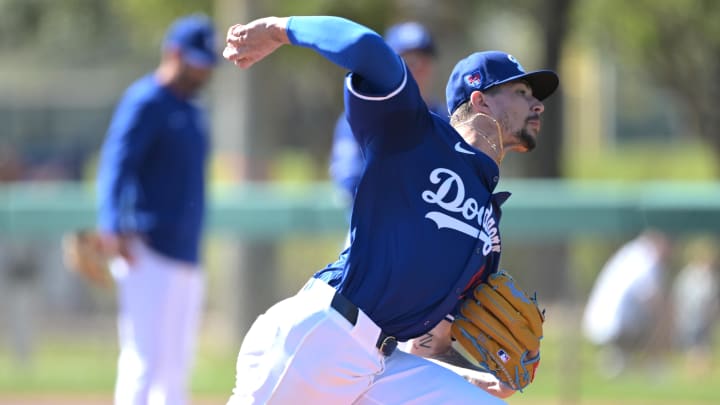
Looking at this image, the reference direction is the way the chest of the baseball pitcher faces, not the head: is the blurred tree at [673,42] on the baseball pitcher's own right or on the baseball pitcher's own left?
on the baseball pitcher's own left

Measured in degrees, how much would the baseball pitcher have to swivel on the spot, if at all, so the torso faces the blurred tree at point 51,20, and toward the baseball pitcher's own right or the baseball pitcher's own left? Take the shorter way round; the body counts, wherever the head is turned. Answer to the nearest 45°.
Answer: approximately 135° to the baseball pitcher's own left

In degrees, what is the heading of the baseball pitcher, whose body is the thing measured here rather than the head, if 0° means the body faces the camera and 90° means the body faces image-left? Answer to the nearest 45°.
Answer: approximately 315°

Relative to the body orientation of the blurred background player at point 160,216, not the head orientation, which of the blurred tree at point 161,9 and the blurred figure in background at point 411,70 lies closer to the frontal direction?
the blurred figure in background

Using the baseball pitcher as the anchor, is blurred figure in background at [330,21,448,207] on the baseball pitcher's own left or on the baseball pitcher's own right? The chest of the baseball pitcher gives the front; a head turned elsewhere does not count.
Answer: on the baseball pitcher's own left
